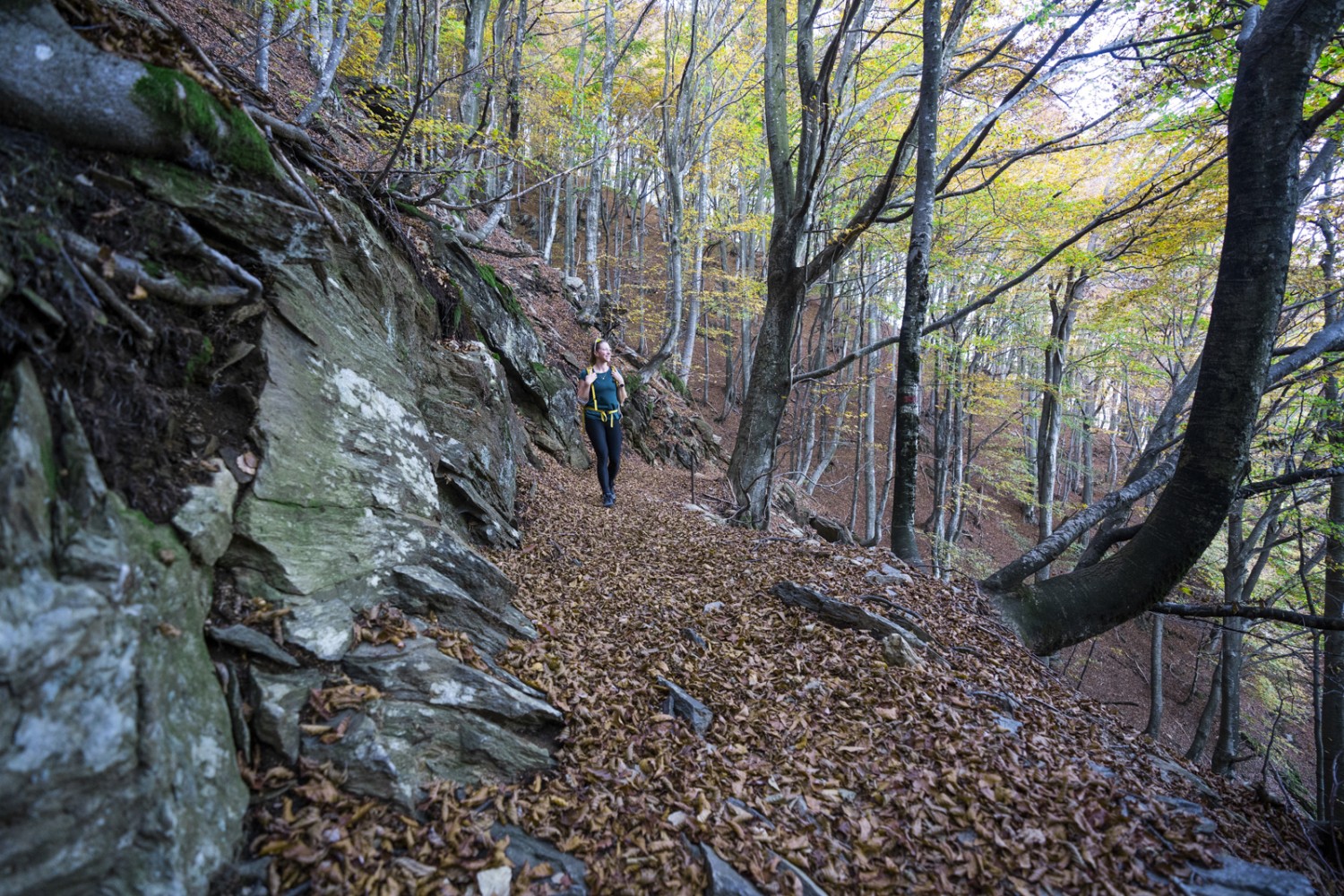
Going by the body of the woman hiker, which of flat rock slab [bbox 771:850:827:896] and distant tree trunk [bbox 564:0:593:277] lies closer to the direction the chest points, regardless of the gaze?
the flat rock slab

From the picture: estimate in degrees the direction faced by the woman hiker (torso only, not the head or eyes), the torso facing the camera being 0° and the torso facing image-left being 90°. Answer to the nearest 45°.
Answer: approximately 0°

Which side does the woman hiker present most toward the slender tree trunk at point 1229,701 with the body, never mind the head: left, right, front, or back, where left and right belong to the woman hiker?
left

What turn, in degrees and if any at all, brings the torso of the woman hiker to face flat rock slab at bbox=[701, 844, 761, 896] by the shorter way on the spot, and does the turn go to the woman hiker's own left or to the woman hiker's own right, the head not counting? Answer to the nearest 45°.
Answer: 0° — they already face it

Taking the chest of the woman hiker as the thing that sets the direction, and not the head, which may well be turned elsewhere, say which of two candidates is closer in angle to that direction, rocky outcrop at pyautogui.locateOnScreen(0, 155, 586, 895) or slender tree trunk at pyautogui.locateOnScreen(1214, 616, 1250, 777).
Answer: the rocky outcrop

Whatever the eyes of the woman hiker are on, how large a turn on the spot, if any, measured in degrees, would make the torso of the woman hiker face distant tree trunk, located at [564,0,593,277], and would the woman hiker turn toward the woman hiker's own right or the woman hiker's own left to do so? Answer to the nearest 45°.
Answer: approximately 180°

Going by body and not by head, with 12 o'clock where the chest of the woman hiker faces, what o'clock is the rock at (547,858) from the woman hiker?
The rock is roughly at 12 o'clock from the woman hiker.
